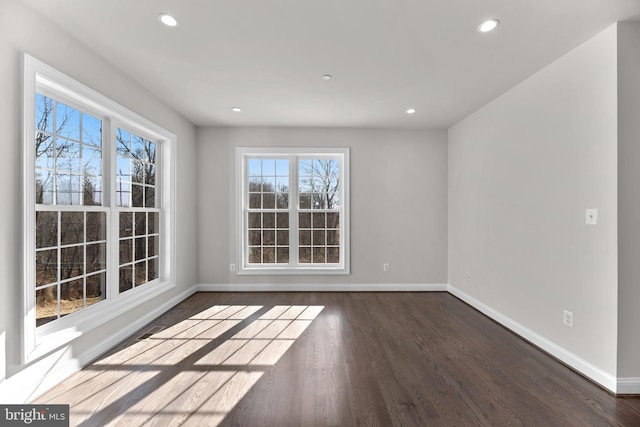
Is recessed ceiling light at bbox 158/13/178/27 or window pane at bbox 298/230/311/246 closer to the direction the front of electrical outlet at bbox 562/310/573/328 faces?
the recessed ceiling light

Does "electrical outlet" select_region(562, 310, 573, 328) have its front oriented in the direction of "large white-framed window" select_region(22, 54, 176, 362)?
yes

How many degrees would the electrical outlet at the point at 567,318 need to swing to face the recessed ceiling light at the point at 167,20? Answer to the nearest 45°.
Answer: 0° — it already faces it

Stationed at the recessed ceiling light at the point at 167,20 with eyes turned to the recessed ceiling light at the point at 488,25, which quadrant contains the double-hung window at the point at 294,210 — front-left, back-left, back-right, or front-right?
front-left

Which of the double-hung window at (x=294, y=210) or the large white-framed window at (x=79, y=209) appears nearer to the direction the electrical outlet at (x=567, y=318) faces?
the large white-framed window

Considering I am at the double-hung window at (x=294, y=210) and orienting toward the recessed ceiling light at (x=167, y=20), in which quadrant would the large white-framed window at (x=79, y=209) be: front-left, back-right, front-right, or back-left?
front-right

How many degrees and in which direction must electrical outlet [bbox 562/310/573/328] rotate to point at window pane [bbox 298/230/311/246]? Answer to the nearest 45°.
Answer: approximately 45° to its right

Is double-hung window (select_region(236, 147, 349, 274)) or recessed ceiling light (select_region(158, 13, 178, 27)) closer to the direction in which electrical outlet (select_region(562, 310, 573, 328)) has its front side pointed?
the recessed ceiling light

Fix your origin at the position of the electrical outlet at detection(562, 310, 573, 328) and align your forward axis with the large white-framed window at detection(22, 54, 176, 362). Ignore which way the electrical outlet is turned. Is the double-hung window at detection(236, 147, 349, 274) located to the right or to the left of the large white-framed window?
right

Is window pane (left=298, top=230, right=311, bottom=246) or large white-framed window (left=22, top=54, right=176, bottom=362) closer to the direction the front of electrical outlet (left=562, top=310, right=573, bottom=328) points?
the large white-framed window

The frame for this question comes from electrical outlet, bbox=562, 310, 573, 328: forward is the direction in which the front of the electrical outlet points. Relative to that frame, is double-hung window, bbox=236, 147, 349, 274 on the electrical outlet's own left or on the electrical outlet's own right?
on the electrical outlet's own right

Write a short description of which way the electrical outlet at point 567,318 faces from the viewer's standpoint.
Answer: facing the viewer and to the left of the viewer
